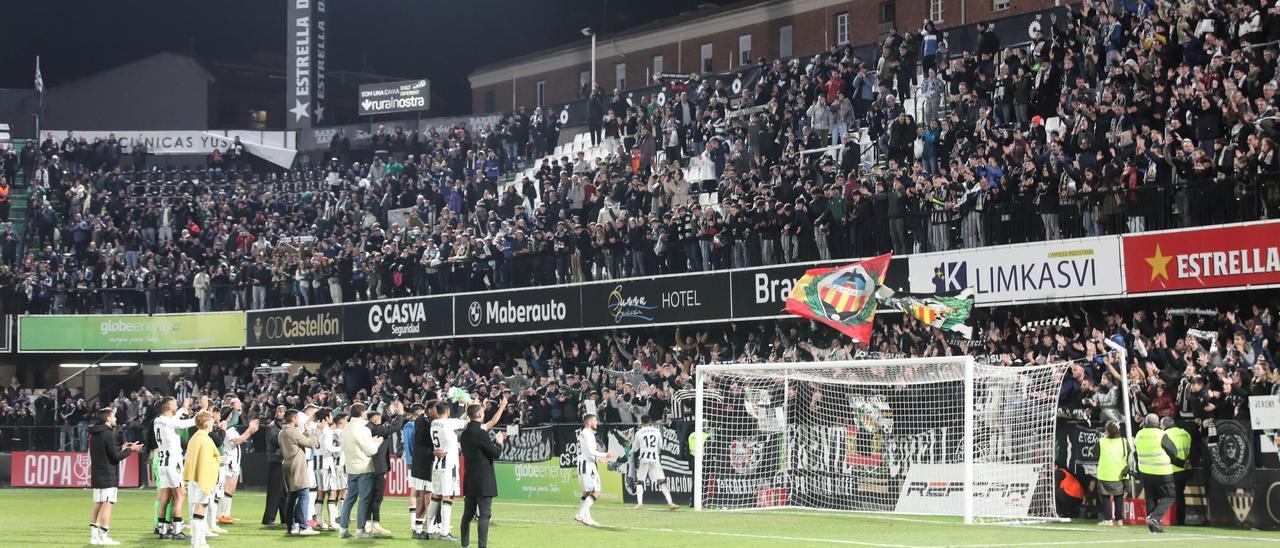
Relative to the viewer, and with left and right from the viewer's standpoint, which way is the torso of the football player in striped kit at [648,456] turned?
facing away from the viewer

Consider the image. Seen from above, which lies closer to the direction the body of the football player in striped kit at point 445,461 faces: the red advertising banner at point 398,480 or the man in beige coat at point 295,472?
the red advertising banner

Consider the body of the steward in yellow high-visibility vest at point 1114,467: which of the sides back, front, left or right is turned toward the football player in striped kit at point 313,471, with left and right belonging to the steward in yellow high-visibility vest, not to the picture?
left

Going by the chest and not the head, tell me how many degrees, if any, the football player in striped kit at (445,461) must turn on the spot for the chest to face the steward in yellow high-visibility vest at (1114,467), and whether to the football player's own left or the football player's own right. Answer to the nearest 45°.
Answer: approximately 45° to the football player's own right

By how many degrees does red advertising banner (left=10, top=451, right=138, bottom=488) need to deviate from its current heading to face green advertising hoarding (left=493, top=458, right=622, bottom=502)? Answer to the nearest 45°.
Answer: approximately 45° to its left

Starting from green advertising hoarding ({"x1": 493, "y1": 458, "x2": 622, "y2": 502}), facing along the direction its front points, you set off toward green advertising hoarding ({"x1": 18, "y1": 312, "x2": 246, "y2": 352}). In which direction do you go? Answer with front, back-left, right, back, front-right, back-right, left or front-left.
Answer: back-right

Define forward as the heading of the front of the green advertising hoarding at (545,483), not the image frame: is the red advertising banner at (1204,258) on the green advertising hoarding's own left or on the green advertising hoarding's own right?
on the green advertising hoarding's own left

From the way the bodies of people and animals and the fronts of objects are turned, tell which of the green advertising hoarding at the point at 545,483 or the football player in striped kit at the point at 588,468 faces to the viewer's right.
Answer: the football player in striped kit

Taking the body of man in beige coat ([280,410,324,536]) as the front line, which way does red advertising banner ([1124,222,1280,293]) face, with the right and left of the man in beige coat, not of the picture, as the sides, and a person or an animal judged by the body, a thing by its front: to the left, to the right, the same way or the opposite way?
the opposite way
